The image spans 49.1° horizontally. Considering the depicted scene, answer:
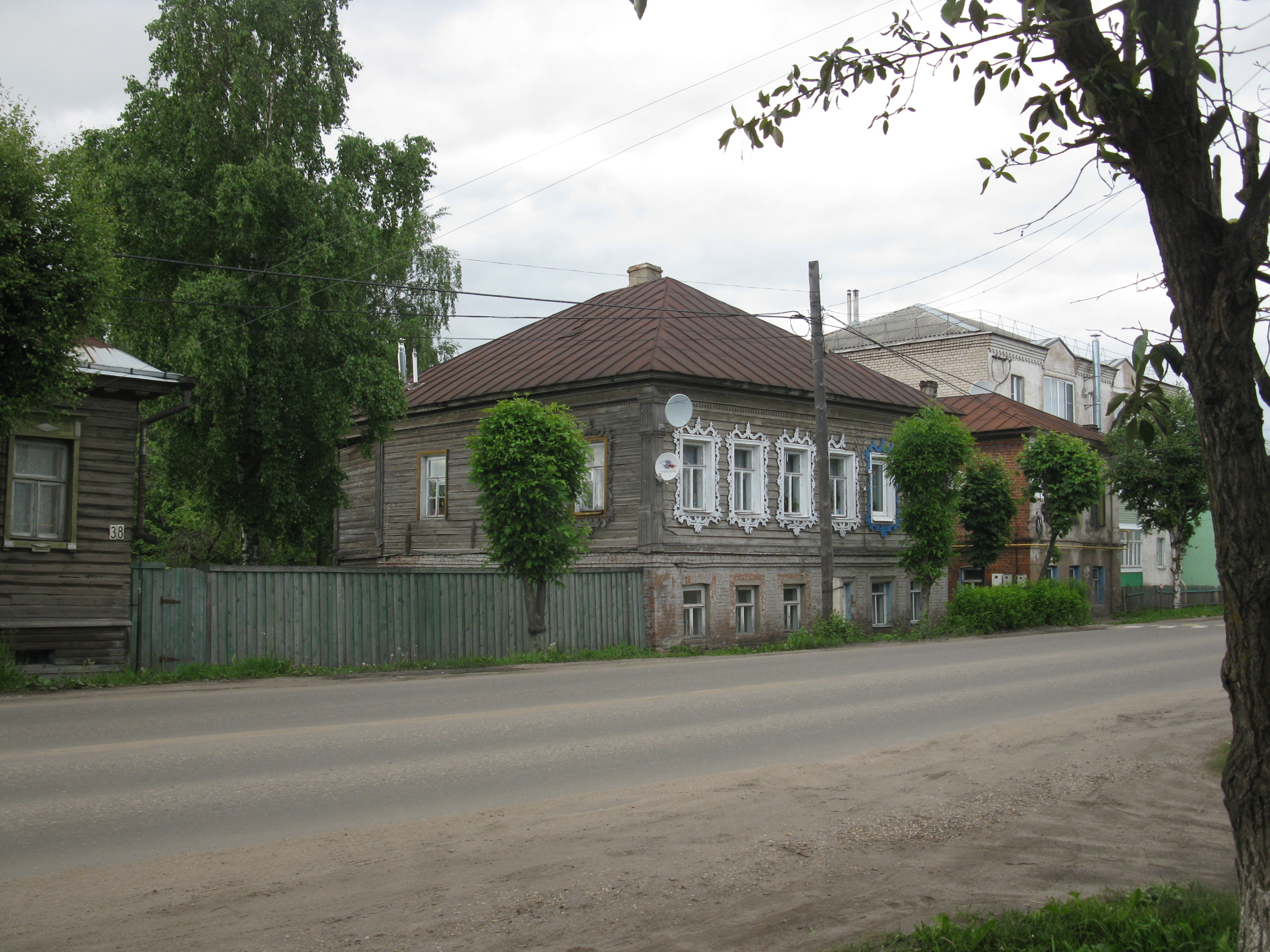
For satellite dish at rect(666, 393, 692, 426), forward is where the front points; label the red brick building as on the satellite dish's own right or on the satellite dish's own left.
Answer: on the satellite dish's own left

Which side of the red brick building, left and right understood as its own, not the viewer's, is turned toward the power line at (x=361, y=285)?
right

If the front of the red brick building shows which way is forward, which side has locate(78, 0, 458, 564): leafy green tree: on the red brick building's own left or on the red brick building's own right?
on the red brick building's own right

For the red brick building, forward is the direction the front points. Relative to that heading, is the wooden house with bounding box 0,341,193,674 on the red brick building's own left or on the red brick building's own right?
on the red brick building's own right

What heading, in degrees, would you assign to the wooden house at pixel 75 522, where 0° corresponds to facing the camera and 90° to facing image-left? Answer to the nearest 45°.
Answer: approximately 0°

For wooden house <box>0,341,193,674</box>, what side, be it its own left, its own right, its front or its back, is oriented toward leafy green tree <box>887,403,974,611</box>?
left

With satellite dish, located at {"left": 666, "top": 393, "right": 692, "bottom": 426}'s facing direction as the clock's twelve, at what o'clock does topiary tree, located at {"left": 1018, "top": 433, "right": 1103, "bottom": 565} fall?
The topiary tree is roughly at 9 o'clock from the satellite dish.
